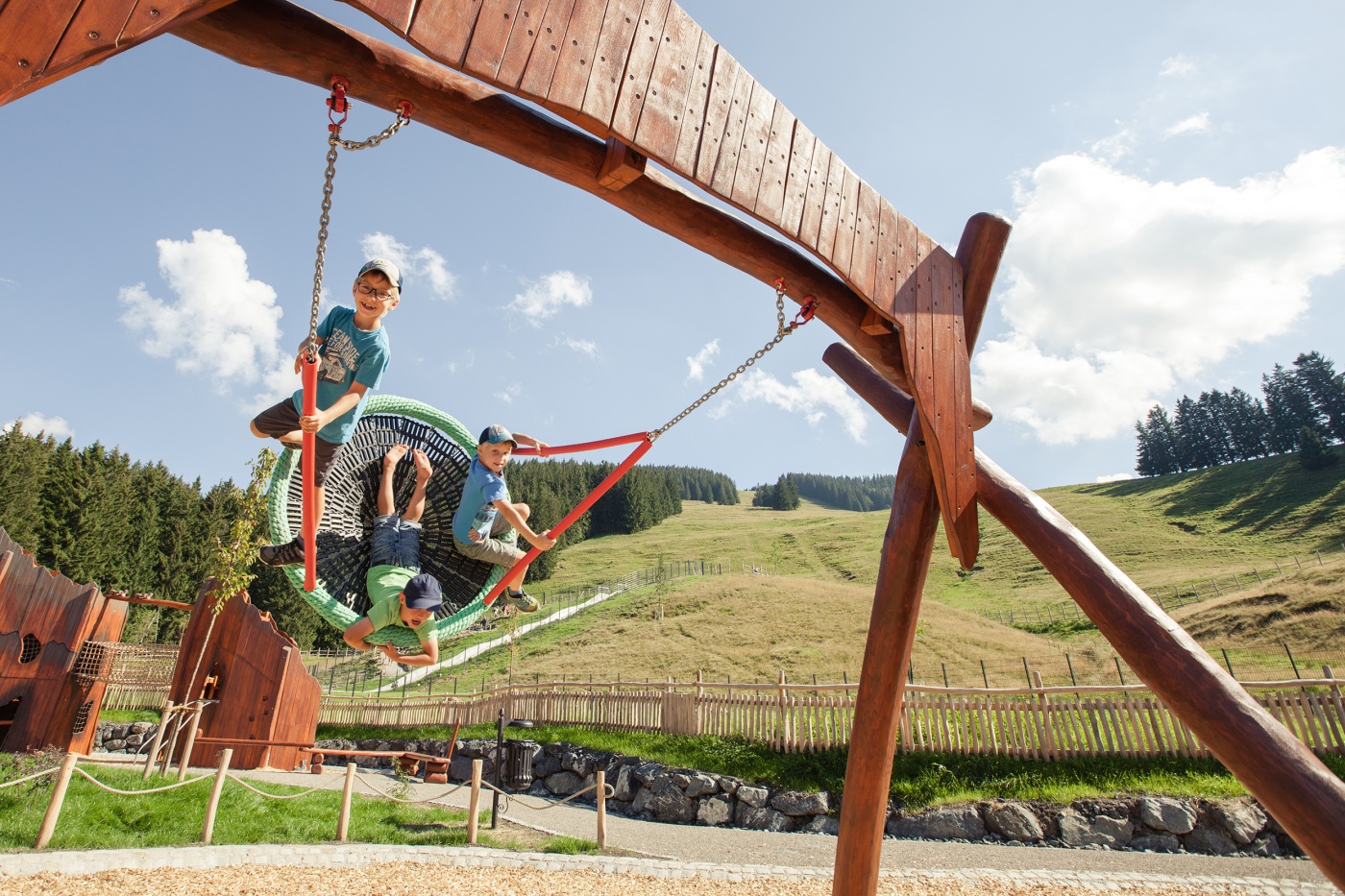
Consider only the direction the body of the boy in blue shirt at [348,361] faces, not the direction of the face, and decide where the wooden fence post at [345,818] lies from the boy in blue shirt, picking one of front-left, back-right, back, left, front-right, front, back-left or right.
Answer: back-right

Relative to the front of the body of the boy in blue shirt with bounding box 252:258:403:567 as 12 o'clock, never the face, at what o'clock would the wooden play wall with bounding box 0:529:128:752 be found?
The wooden play wall is roughly at 4 o'clock from the boy in blue shirt.

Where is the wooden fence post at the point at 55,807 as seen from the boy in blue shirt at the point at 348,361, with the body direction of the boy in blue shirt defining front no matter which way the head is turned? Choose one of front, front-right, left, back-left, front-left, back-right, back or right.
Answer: back-right

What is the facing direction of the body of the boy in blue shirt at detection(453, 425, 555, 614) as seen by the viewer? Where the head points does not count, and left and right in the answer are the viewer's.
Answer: facing to the right of the viewer

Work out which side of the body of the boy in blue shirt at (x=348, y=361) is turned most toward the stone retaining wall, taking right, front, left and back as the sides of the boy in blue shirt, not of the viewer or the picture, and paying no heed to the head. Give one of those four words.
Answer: back

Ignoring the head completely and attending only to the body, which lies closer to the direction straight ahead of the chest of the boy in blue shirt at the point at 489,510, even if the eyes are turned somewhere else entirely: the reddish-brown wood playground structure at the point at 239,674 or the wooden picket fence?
the wooden picket fence

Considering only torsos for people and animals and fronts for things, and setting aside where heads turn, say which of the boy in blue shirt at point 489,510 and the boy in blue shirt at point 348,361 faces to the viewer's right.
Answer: the boy in blue shirt at point 489,510

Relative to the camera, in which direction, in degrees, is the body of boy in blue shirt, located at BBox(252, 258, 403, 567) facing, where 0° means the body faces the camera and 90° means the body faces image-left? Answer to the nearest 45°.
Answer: approximately 45°

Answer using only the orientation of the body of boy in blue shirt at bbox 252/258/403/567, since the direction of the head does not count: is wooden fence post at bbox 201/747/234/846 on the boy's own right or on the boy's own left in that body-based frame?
on the boy's own right
